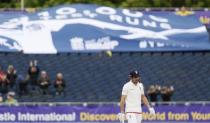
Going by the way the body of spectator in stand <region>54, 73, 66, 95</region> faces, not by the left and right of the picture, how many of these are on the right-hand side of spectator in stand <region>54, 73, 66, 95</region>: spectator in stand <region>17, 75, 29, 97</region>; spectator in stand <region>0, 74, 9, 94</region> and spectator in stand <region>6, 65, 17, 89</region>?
3

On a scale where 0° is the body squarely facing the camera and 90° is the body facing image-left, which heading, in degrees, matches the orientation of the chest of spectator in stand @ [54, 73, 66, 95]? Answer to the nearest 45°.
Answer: approximately 0°

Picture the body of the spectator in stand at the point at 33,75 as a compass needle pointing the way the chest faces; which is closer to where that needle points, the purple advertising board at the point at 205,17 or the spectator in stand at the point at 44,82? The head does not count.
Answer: the spectator in stand

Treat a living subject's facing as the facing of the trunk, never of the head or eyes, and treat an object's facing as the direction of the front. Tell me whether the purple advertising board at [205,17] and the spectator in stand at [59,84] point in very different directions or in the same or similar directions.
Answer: same or similar directions

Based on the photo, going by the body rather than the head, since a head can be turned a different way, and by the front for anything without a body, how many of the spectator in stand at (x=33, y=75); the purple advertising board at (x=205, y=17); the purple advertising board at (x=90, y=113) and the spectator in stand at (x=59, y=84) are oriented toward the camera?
4

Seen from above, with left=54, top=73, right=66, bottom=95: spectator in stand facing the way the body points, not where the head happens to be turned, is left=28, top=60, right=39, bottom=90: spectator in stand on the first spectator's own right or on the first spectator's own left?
on the first spectator's own right

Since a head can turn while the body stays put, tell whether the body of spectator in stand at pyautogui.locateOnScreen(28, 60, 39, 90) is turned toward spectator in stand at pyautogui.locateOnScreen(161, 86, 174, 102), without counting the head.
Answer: no

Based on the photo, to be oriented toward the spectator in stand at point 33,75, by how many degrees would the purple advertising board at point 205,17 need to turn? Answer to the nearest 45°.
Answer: approximately 90° to its right

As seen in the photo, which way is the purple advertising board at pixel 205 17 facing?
toward the camera

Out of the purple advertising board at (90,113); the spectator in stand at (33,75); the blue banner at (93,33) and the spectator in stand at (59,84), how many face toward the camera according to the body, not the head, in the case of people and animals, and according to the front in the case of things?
4

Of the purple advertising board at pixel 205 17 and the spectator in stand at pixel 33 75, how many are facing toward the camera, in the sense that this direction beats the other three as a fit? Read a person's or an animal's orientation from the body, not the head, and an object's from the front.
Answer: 2

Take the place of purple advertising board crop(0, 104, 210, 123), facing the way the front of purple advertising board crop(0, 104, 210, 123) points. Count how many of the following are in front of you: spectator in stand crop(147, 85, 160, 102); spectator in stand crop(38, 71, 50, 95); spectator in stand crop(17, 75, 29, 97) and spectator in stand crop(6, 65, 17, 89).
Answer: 0

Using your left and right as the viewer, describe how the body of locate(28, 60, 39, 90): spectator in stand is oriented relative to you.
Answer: facing the viewer

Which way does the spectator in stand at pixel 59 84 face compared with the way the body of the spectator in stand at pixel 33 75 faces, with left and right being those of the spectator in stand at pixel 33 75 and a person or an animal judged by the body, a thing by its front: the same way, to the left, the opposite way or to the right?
the same way

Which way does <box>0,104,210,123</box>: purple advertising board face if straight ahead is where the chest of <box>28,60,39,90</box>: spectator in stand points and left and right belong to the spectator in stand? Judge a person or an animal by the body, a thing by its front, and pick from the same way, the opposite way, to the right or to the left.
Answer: the same way

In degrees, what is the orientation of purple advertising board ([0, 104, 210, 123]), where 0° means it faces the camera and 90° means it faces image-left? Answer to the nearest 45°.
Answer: approximately 0°

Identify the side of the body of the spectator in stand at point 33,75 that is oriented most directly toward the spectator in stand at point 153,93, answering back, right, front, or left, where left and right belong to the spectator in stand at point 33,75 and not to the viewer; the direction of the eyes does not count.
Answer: left

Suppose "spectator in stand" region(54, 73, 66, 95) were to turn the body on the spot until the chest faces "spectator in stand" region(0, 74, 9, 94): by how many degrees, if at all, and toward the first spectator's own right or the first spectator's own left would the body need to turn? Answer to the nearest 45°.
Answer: approximately 90° to the first spectator's own right
